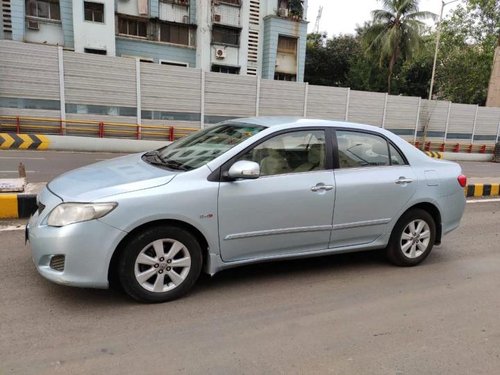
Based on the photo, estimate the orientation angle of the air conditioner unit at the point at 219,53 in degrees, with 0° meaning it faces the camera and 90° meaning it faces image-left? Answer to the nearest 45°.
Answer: approximately 0°

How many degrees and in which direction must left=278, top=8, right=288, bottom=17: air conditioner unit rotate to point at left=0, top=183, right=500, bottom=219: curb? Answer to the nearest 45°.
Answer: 0° — it already faces it

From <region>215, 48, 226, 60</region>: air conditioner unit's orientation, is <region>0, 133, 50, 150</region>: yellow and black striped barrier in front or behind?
in front

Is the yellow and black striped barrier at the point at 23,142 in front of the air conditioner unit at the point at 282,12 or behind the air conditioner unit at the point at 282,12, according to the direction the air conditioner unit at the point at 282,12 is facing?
in front

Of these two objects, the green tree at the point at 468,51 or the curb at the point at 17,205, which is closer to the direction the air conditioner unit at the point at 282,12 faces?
the curb

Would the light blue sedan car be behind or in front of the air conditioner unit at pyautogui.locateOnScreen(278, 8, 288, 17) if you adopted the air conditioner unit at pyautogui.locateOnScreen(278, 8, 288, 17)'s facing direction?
in front

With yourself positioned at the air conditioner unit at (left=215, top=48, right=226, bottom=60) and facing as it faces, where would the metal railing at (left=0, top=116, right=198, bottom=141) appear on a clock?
The metal railing is roughly at 1 o'clock from the air conditioner unit.

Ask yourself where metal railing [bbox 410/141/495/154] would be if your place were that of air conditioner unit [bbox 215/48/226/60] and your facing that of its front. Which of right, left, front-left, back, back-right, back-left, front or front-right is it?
left

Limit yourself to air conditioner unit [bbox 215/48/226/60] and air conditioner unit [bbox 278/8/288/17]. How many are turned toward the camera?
2

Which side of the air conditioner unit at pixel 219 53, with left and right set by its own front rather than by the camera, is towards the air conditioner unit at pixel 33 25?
right

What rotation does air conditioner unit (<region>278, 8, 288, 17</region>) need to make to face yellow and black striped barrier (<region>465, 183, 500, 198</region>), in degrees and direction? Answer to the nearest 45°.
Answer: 0° — it already faces it

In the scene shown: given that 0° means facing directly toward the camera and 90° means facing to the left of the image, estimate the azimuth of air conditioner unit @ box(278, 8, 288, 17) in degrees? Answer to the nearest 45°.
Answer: approximately 0°
